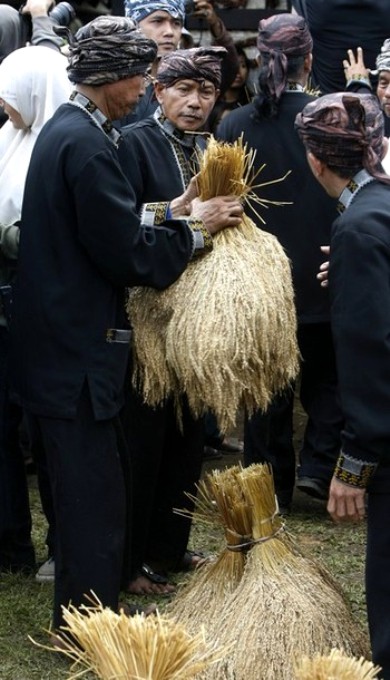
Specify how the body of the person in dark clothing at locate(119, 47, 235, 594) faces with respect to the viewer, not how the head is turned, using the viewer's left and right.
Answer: facing the viewer and to the right of the viewer

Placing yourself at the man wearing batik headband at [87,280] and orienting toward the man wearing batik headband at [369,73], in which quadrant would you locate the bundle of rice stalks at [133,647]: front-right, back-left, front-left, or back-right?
back-right

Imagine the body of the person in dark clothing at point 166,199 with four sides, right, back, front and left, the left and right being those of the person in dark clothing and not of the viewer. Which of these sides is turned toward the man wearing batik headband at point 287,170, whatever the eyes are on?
left
